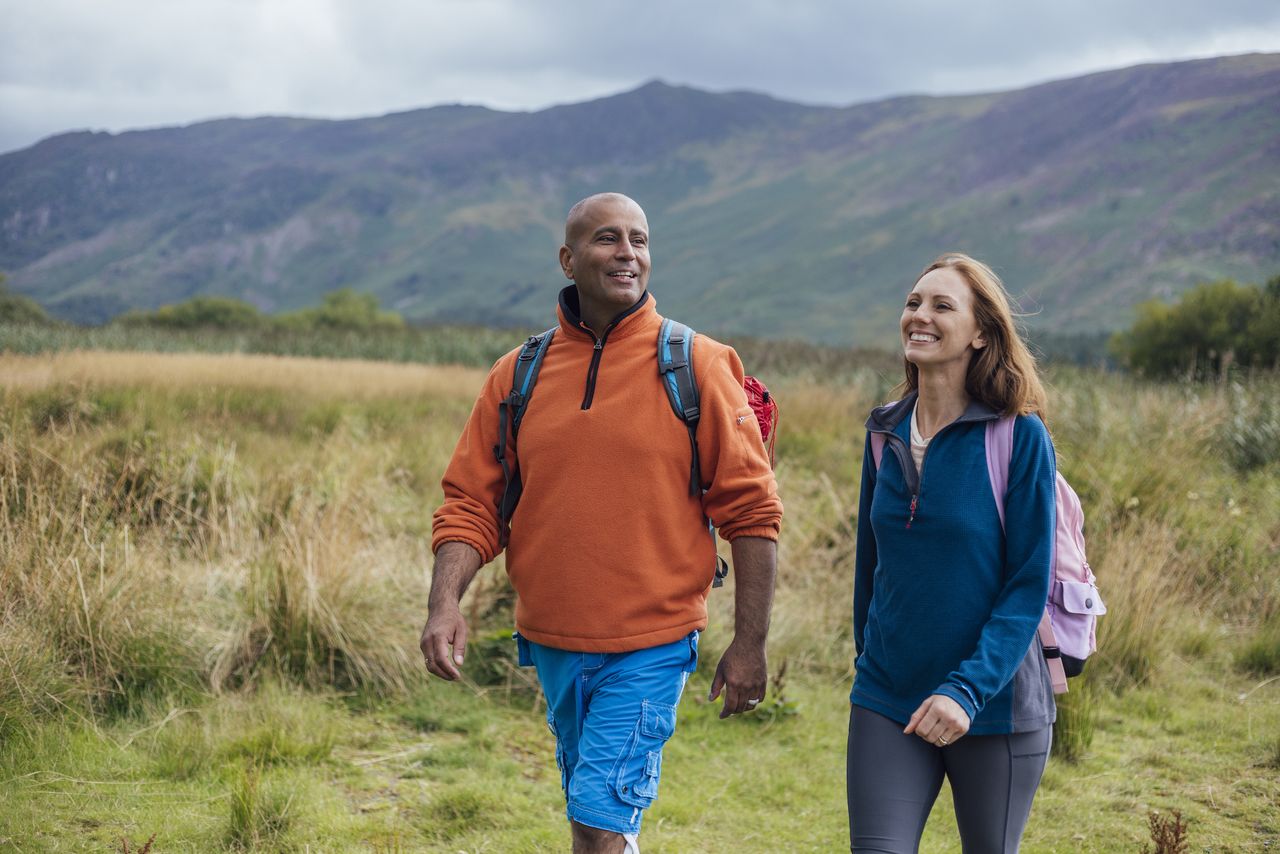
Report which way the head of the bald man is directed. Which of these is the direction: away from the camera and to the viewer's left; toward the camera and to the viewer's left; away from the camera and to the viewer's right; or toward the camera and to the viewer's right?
toward the camera and to the viewer's right

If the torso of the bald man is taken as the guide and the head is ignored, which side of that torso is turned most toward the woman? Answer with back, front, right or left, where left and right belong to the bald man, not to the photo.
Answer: left

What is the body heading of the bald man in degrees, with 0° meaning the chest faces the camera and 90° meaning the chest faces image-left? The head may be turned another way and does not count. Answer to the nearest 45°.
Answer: approximately 0°

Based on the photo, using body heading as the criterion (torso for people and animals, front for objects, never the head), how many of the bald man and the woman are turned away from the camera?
0

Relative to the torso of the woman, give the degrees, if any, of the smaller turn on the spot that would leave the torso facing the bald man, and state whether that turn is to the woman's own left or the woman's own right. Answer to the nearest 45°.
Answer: approximately 45° to the woman's own right

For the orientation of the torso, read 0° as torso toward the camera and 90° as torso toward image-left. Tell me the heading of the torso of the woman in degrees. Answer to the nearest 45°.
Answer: approximately 45°
